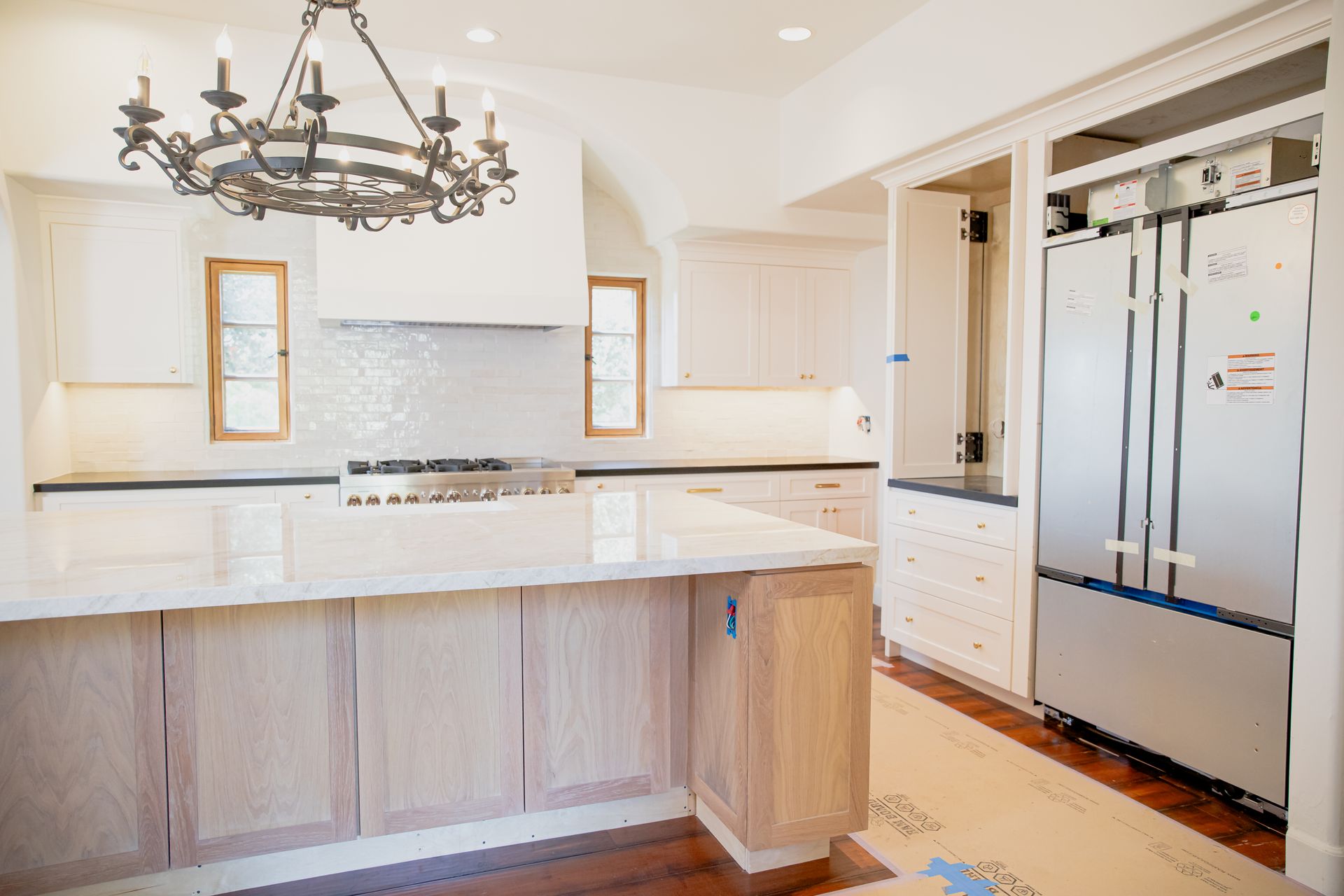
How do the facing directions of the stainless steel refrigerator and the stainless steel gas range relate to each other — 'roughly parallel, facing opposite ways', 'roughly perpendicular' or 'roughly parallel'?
roughly perpendicular

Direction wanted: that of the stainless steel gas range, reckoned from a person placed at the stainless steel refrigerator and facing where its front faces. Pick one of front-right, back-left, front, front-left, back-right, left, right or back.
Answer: front-right

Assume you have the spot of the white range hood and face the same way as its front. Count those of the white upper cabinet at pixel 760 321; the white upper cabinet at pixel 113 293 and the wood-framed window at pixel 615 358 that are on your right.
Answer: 1

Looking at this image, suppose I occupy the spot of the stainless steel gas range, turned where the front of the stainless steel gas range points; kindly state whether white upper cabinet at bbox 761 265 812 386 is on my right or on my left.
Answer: on my left

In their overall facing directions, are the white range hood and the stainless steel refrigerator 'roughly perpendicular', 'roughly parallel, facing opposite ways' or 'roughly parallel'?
roughly perpendicular

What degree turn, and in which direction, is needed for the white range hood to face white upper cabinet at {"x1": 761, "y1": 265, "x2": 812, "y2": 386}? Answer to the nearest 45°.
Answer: approximately 90° to its left

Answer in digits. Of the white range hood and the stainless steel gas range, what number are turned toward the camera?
2

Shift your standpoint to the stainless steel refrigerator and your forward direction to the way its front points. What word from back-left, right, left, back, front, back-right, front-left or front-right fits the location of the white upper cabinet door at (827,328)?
right

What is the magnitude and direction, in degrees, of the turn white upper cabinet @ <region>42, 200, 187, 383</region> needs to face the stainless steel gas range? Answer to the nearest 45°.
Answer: approximately 45° to its left

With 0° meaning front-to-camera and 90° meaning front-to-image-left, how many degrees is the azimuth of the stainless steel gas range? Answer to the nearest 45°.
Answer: approximately 0°

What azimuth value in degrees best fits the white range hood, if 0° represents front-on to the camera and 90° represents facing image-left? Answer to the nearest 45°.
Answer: approximately 0°

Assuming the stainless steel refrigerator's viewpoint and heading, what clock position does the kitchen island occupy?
The kitchen island is roughly at 12 o'clock from the stainless steel refrigerator.
